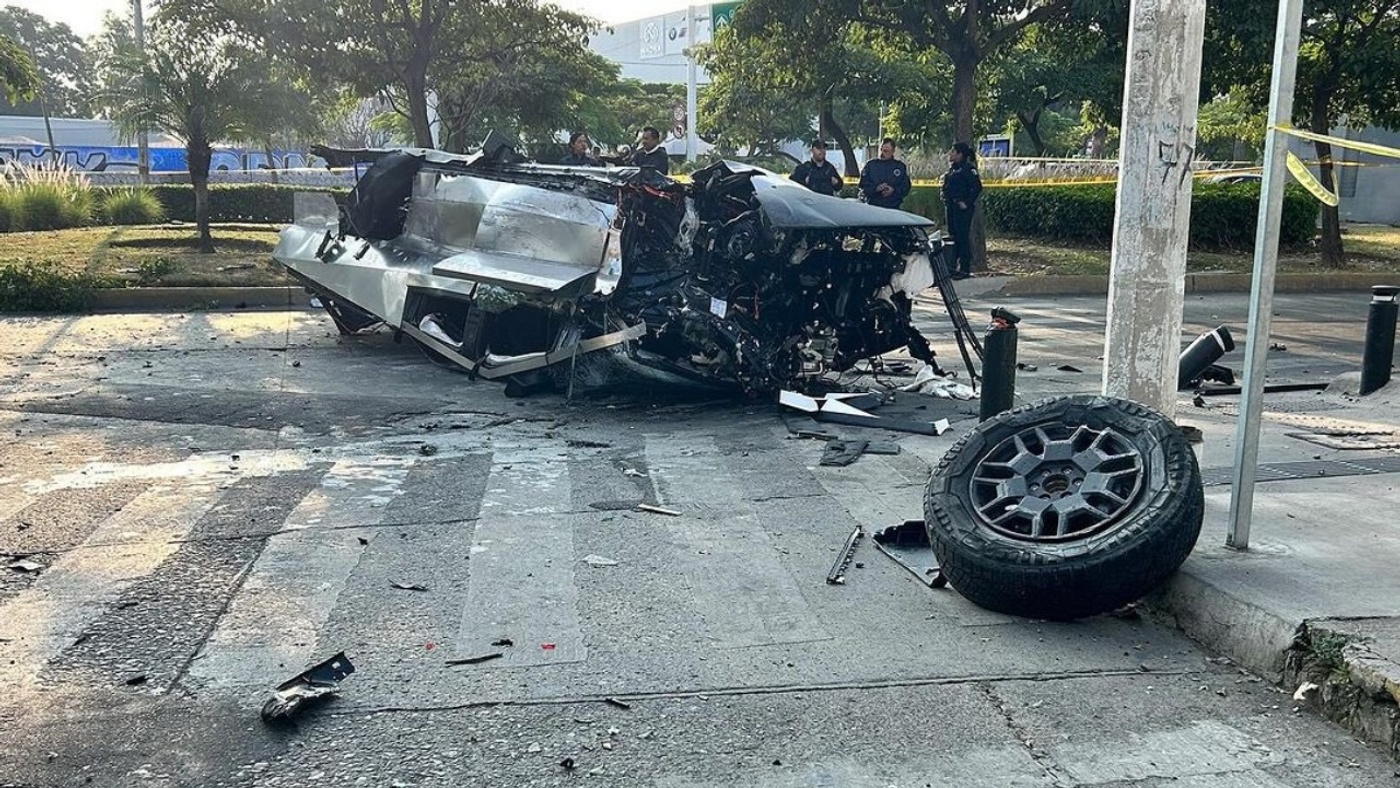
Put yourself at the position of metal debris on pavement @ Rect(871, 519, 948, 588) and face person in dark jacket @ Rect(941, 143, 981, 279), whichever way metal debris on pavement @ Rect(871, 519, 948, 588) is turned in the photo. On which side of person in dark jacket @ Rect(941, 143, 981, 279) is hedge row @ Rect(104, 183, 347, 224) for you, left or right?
left

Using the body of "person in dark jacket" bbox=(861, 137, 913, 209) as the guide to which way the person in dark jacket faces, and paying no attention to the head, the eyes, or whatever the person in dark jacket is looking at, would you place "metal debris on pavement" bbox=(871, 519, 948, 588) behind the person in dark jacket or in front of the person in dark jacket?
in front

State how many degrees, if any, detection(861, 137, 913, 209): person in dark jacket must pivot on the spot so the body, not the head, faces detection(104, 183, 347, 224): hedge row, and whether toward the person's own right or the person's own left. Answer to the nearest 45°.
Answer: approximately 135° to the person's own right

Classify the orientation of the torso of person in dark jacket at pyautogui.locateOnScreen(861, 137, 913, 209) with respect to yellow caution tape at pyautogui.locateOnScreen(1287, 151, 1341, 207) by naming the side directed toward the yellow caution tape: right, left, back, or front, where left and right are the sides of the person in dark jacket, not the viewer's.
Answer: front

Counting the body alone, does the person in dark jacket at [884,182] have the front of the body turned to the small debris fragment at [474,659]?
yes

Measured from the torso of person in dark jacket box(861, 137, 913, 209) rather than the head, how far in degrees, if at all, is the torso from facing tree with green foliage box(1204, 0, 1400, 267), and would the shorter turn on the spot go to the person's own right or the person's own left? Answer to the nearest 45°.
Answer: approximately 135° to the person's own left

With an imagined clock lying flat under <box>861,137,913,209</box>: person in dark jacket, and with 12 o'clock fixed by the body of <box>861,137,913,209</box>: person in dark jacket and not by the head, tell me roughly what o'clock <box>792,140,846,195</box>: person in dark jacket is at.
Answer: <box>792,140,846,195</box>: person in dark jacket is roughly at 3 o'clock from <box>861,137,913,209</box>: person in dark jacket.

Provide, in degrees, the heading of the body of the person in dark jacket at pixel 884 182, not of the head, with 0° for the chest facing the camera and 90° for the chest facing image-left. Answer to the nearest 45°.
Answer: approximately 0°

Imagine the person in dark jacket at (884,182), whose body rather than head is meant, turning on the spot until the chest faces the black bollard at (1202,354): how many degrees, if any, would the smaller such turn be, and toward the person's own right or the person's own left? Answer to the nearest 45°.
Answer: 0° — they already face it

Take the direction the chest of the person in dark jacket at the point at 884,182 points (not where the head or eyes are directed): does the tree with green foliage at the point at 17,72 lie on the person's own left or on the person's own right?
on the person's own right

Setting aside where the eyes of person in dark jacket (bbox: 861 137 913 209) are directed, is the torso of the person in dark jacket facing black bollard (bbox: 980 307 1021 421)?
yes

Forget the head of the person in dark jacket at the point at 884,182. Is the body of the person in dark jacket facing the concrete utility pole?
yes
